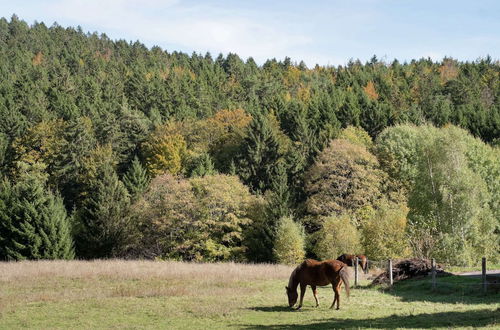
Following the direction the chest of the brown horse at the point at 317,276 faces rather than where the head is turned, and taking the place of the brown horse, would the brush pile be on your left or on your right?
on your right

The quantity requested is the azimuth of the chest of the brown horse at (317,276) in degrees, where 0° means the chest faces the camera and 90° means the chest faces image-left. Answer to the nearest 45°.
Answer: approximately 90°
